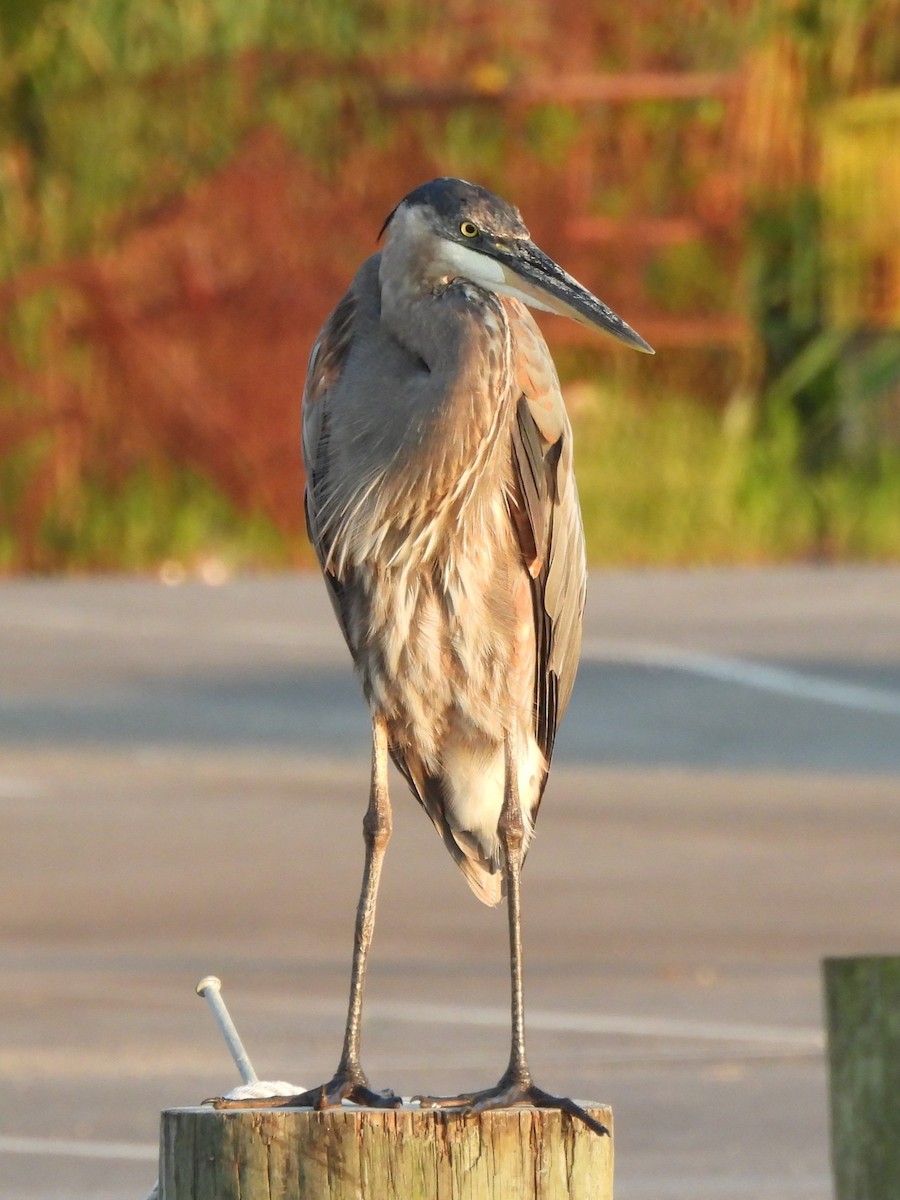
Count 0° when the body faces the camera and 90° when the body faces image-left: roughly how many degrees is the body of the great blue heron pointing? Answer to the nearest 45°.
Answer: approximately 0°
